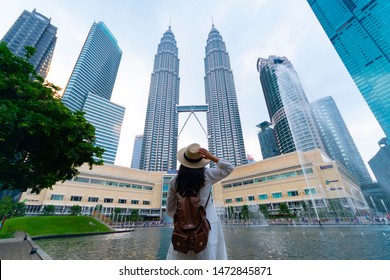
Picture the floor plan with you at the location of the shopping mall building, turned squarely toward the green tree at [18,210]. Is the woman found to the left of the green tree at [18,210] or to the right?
left

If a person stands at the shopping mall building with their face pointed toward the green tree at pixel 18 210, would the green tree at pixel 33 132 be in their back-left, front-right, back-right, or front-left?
front-left

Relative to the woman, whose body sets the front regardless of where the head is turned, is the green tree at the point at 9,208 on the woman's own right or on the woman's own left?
on the woman's own left

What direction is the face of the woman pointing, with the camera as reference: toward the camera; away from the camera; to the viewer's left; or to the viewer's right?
away from the camera

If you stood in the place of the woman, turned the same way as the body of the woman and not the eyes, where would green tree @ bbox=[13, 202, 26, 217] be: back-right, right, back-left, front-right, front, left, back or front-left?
front-left

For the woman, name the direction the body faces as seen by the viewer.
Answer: away from the camera

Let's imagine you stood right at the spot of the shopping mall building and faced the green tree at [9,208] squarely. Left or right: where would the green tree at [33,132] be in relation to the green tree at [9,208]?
left
